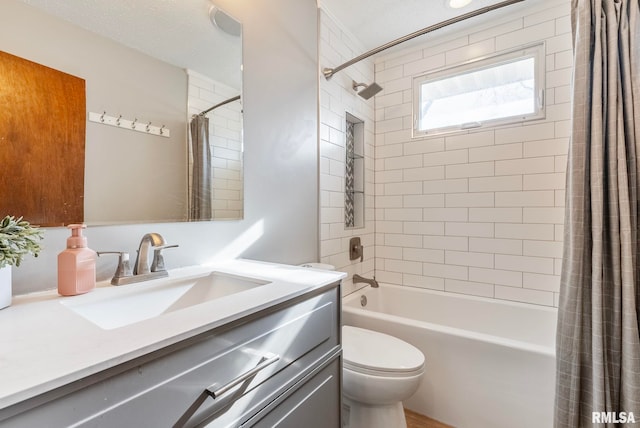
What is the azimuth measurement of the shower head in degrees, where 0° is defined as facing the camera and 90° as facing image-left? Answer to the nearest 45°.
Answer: approximately 315°

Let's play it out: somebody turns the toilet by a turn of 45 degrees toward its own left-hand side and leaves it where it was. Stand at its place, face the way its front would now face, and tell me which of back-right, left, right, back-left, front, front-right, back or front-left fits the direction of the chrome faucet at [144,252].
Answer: back-right

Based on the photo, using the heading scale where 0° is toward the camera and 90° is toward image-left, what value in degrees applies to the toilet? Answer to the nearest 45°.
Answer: approximately 315°

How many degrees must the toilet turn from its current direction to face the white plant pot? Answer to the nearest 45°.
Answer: approximately 90° to its right

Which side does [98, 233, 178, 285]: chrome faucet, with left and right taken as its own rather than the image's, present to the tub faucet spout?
left

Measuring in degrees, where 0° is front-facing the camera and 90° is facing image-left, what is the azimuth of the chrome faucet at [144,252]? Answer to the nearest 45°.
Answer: approximately 315°

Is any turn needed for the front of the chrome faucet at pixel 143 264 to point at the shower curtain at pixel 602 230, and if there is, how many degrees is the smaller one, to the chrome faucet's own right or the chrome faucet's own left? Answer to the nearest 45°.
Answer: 0° — it already faces it
